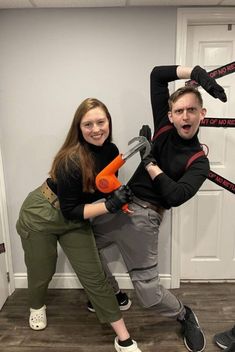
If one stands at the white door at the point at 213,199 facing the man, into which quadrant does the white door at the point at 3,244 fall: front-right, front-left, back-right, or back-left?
front-right

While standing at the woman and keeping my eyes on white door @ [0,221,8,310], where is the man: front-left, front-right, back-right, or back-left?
back-right

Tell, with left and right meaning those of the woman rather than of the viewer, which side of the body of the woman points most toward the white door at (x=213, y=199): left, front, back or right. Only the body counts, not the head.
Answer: left

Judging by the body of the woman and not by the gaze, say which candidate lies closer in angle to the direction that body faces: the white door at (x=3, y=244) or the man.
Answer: the man

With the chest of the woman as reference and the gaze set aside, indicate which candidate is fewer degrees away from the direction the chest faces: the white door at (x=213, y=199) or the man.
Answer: the man

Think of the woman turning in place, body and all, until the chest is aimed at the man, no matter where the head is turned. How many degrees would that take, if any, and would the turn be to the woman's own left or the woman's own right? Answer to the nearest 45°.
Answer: approximately 45° to the woman's own left

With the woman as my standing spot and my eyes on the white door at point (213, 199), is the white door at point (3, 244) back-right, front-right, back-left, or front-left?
back-left

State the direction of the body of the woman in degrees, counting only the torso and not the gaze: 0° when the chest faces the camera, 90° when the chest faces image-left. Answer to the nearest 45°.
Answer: approximately 315°

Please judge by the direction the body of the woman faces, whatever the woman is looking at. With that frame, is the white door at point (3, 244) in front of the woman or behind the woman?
behind
